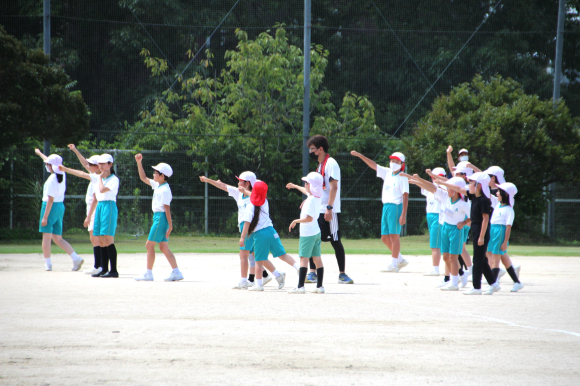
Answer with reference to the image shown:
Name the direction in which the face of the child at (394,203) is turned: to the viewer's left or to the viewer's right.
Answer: to the viewer's left

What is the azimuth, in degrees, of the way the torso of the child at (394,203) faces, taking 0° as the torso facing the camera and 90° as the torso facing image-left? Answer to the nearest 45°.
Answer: approximately 45°

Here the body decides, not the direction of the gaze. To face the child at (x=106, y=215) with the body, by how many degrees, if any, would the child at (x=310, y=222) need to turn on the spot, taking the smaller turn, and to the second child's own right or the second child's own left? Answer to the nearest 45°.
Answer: approximately 45° to the second child's own right
